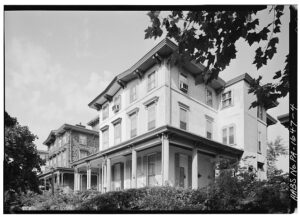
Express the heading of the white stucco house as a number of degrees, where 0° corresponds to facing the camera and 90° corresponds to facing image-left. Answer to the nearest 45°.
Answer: approximately 45°

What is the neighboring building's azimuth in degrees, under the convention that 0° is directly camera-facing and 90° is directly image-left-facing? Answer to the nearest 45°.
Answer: approximately 45°

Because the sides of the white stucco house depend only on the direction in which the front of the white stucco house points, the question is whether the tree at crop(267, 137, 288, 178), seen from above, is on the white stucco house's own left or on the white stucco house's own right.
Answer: on the white stucco house's own left

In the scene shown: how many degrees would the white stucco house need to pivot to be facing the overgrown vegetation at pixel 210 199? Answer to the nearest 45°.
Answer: approximately 45° to its left

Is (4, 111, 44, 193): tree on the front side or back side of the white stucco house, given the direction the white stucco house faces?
on the front side

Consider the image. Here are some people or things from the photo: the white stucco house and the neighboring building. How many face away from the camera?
0
